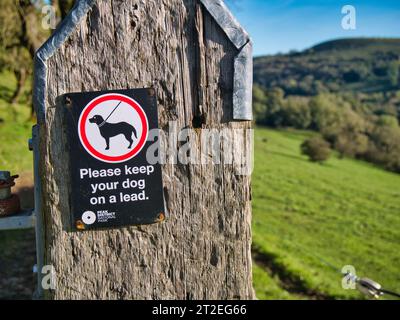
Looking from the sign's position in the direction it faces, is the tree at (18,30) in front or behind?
behind

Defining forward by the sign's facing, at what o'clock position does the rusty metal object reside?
The rusty metal object is roughly at 4 o'clock from the sign.

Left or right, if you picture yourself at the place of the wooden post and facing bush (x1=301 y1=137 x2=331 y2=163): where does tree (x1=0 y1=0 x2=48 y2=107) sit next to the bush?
left

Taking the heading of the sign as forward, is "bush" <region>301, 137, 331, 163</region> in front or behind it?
behind

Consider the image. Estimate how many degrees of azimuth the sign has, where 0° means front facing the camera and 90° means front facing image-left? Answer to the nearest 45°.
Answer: approximately 0°
